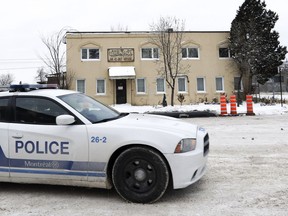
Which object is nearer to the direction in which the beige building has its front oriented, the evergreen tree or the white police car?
the white police car

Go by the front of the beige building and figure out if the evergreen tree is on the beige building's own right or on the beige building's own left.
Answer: on the beige building's own left

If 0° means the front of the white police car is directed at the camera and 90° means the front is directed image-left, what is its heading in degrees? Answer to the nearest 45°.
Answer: approximately 270°

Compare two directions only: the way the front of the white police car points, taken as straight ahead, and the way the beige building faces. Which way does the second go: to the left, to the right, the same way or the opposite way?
to the right

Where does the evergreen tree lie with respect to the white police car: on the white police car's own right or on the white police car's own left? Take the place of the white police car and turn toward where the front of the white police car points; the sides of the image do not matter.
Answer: on the white police car's own left

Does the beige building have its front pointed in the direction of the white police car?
yes

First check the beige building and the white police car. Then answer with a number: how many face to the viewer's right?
1

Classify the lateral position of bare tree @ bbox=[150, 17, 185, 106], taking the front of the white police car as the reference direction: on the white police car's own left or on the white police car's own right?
on the white police car's own left
